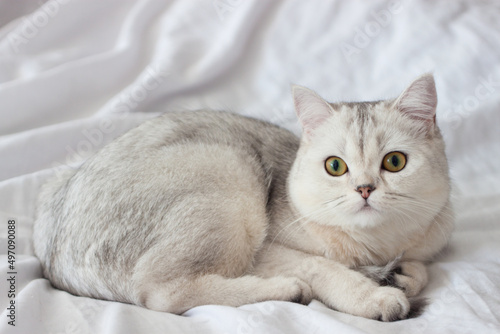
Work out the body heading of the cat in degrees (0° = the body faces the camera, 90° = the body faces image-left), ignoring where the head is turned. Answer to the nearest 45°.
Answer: approximately 315°
